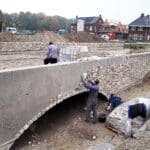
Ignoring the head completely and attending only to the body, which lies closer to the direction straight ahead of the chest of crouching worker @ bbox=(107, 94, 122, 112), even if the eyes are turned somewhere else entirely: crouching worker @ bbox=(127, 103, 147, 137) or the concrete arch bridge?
the concrete arch bridge

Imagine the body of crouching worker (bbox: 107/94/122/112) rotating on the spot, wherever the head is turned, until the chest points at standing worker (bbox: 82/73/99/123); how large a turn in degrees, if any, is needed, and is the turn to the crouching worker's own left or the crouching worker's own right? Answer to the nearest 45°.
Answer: approximately 45° to the crouching worker's own left

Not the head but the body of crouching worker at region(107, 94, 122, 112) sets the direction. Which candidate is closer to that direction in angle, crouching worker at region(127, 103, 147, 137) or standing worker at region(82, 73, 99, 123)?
the standing worker

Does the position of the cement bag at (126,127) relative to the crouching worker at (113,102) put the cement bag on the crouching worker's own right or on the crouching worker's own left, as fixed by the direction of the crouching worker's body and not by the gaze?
on the crouching worker's own left

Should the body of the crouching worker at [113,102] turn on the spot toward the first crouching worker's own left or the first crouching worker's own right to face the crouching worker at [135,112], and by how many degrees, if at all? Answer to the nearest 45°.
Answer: approximately 135° to the first crouching worker's own left

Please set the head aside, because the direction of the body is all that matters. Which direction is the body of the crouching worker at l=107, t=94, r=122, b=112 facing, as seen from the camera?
to the viewer's left
